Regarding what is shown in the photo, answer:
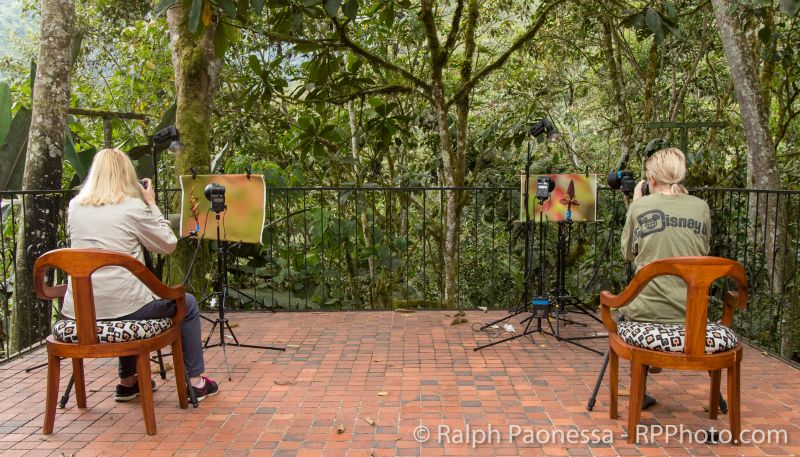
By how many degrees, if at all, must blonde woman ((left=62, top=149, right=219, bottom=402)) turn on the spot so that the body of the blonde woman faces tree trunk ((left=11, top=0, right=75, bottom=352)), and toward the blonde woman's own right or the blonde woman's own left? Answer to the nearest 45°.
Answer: approximately 45° to the blonde woman's own left

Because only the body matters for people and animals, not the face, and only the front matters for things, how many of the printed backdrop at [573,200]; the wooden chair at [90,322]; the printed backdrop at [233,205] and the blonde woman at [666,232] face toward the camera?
2

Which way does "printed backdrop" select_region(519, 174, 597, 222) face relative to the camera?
toward the camera

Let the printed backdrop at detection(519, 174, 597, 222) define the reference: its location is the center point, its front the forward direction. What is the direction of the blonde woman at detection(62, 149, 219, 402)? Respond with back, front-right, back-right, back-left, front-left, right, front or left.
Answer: front-right

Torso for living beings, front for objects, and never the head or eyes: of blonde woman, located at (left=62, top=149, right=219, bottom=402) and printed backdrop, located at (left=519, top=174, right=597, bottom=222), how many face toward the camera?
1

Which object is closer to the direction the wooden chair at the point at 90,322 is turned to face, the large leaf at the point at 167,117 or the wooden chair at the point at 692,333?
the large leaf

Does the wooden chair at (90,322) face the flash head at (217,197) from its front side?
yes

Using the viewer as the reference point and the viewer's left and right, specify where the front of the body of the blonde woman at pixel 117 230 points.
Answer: facing away from the viewer and to the right of the viewer

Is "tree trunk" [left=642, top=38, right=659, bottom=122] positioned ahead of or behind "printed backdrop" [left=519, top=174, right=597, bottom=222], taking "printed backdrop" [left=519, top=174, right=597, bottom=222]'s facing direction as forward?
behind

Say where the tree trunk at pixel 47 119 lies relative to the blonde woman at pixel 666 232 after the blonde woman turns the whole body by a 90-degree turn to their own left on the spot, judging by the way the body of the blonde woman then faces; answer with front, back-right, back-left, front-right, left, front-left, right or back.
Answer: front-right
